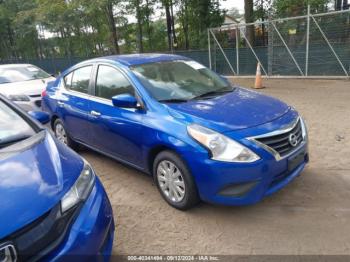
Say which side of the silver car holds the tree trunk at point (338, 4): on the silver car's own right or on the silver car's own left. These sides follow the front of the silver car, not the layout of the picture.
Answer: on the silver car's own left

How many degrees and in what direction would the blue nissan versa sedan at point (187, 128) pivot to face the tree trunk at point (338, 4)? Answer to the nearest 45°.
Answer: approximately 90° to its left

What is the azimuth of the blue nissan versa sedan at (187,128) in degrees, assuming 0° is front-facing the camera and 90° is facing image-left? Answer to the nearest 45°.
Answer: approximately 315°

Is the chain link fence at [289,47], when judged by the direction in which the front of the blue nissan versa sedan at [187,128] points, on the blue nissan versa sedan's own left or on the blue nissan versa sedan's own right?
on the blue nissan versa sedan's own left

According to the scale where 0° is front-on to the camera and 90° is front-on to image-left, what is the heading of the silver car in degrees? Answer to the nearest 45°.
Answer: approximately 315°

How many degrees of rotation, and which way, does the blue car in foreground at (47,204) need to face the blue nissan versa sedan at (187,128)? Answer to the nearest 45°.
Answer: approximately 90° to its left

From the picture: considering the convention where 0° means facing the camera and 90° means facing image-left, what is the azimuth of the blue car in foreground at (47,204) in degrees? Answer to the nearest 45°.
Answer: approximately 315°

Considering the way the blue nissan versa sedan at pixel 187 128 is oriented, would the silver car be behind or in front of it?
behind

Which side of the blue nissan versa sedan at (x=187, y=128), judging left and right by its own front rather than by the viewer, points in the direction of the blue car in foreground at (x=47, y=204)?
right
